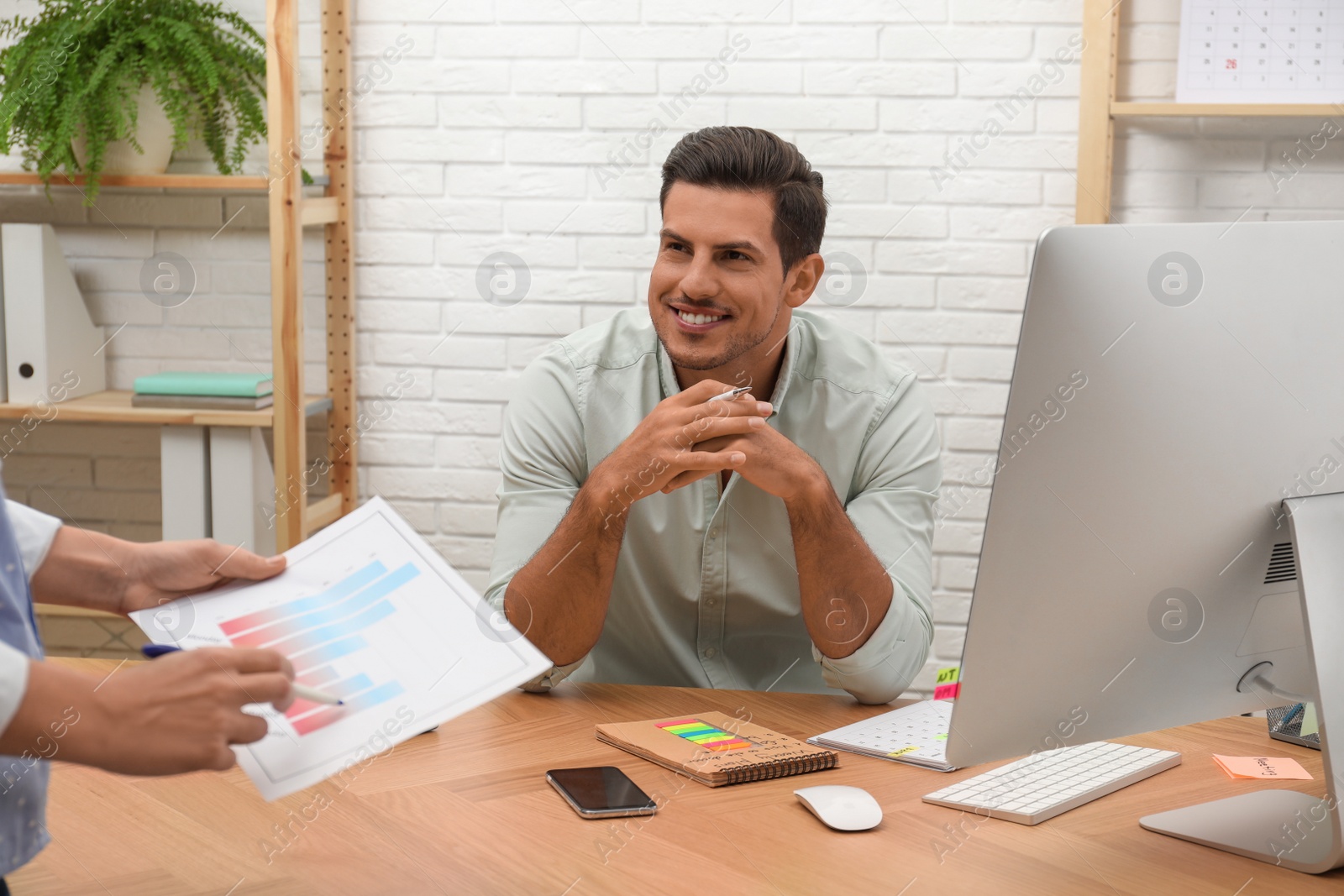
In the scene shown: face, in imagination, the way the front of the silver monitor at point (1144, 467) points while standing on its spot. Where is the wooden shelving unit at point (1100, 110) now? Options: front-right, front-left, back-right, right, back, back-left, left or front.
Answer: front-right

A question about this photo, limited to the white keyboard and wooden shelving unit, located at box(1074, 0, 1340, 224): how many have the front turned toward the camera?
1

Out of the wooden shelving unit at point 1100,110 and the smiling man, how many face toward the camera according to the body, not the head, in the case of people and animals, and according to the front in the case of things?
2

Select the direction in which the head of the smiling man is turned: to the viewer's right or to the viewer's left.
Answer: to the viewer's left

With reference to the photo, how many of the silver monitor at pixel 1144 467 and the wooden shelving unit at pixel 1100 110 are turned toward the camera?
1

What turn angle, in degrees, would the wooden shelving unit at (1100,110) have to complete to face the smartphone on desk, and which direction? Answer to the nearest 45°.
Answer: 0° — it already faces it

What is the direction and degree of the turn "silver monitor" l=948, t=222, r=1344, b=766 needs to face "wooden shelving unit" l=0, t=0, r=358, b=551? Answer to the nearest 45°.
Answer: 0° — it already faces it

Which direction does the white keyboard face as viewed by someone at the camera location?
facing away from the viewer and to the left of the viewer

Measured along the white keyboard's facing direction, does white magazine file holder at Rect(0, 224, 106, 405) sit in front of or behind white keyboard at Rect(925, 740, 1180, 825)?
in front
